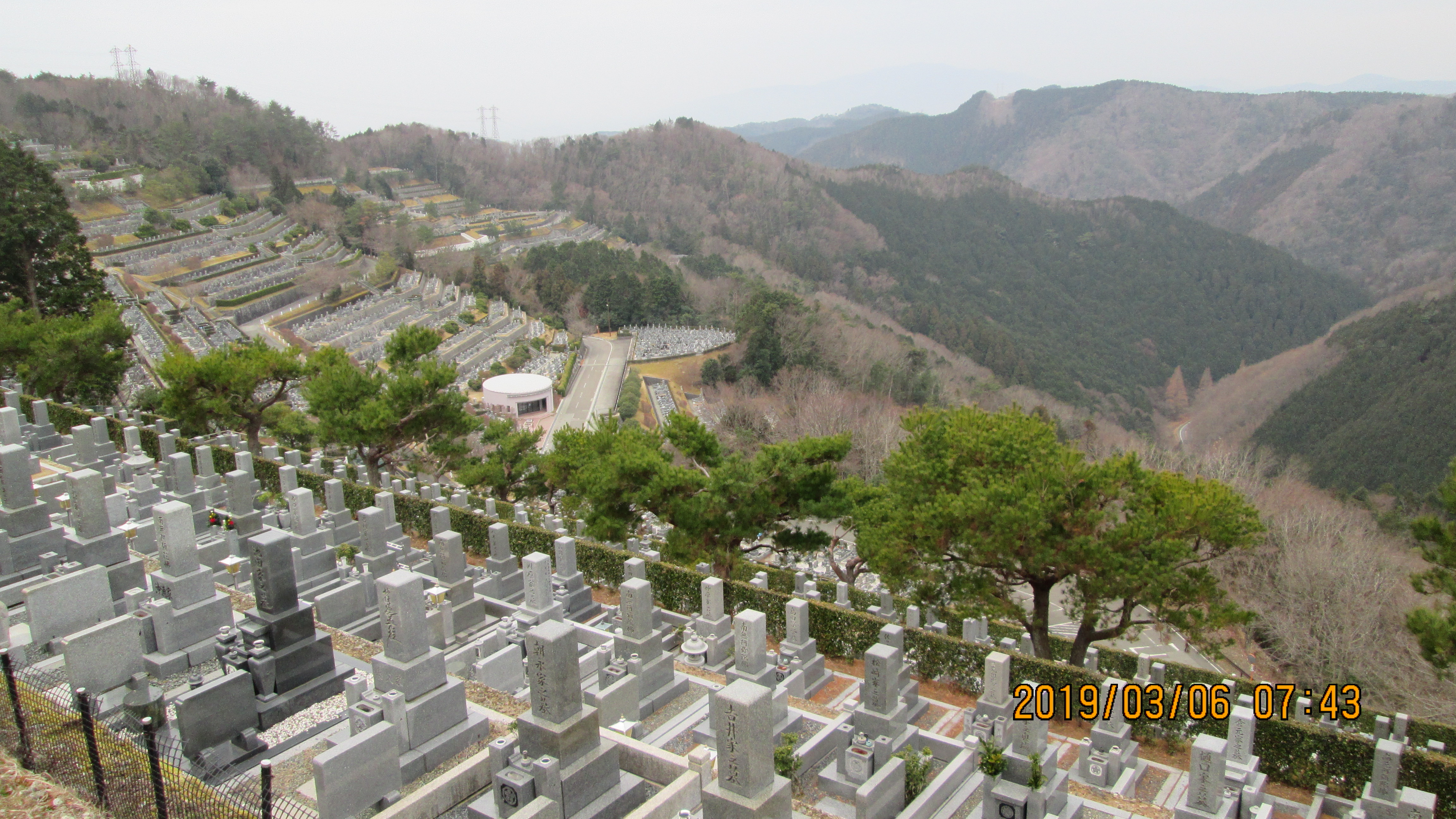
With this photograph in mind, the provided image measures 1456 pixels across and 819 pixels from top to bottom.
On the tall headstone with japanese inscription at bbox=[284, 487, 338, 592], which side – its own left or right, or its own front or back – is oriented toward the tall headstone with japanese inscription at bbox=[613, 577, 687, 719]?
left

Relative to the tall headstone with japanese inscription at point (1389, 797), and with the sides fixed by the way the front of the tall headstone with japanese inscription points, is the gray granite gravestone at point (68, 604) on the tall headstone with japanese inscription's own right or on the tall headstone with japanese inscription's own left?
on the tall headstone with japanese inscription's own right

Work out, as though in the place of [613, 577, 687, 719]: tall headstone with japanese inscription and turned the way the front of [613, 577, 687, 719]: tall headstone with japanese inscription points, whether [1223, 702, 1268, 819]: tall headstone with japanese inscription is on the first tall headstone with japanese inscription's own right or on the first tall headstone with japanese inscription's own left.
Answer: on the first tall headstone with japanese inscription's own left

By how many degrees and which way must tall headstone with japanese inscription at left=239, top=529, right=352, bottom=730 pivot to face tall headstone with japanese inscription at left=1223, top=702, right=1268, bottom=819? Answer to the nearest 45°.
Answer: approximately 90° to its left

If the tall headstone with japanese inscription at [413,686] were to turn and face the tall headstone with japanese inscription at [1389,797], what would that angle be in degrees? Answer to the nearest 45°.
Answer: approximately 135° to its left
